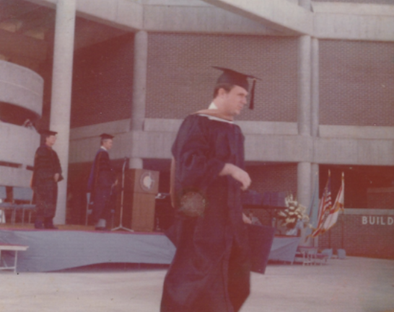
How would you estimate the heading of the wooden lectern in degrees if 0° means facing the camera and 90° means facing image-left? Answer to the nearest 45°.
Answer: approximately 315°

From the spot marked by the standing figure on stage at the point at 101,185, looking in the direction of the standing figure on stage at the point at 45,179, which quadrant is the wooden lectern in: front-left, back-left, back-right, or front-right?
back-left

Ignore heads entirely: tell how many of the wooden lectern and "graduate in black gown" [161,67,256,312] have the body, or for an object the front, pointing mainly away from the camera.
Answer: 0

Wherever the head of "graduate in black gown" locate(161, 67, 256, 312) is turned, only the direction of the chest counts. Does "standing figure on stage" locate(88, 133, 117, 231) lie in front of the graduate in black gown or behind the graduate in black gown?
behind

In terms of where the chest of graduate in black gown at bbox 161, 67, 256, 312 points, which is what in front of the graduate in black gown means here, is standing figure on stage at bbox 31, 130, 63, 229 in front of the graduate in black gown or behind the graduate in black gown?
behind

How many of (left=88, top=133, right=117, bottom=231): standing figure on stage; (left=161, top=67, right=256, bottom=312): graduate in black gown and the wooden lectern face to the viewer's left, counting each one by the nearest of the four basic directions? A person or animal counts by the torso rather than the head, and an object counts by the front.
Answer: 0

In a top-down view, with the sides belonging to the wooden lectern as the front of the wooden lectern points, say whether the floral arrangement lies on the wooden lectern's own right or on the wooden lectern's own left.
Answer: on the wooden lectern's own left

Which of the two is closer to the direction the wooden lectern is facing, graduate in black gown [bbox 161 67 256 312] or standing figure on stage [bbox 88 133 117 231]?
the graduate in black gown

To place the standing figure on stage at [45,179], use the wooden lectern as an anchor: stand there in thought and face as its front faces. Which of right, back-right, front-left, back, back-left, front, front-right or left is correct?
back-right
